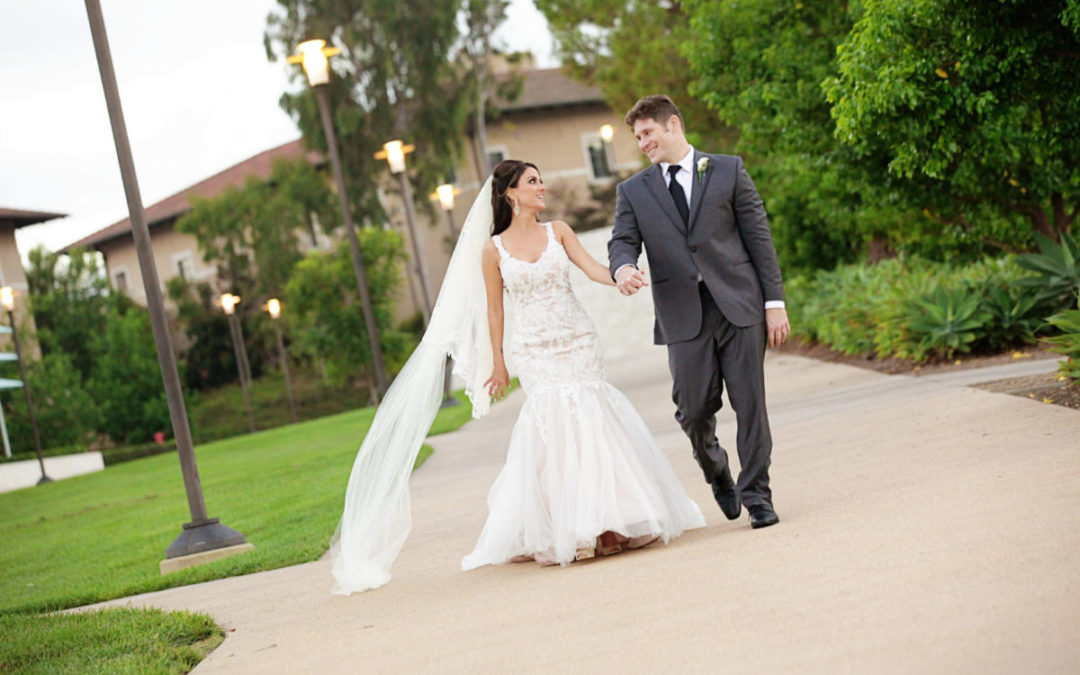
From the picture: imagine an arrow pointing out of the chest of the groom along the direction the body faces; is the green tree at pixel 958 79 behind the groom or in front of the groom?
behind

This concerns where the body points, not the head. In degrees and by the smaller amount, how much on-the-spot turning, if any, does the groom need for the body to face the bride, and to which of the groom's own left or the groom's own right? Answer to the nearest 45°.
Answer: approximately 90° to the groom's own right

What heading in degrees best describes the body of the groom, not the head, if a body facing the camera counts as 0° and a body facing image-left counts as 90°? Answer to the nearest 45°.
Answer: approximately 0°

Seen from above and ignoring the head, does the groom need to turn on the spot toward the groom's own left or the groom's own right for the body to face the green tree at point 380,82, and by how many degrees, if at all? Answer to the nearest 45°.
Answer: approximately 180°

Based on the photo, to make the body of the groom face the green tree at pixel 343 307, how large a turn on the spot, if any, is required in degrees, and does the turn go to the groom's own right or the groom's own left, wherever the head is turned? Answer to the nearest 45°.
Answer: approximately 180°

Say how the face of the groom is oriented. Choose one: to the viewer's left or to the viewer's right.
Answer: to the viewer's left

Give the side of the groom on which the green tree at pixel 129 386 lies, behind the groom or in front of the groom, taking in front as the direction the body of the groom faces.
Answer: behind

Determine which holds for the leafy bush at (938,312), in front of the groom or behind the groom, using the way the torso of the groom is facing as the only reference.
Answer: behind

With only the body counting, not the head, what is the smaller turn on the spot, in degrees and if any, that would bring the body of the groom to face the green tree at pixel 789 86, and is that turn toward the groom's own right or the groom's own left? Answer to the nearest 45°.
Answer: approximately 180°
